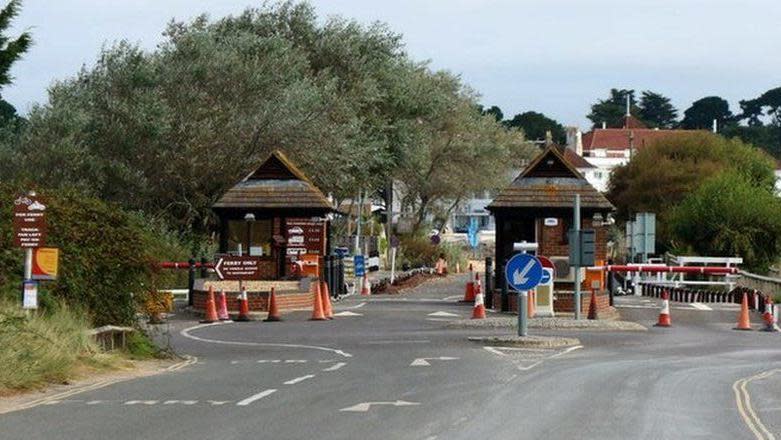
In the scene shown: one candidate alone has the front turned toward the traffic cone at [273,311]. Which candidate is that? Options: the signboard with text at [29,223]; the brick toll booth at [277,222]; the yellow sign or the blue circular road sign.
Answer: the brick toll booth

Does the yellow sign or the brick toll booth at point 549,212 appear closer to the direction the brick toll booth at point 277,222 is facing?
the yellow sign

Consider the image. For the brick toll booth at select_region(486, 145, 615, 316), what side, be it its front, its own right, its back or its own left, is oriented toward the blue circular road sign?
front

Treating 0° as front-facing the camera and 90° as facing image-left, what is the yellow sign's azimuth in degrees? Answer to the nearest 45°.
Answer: approximately 0°

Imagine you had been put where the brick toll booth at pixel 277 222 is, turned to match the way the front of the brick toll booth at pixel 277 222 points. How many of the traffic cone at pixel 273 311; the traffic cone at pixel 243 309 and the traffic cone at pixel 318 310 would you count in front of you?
3

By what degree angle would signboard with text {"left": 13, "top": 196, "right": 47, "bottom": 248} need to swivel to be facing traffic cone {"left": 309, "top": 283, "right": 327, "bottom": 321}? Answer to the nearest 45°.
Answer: approximately 135° to its left

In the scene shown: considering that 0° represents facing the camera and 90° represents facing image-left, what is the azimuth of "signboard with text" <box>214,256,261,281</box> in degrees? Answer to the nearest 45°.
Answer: approximately 0°

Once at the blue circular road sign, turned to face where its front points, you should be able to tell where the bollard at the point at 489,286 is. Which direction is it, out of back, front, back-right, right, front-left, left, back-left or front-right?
back

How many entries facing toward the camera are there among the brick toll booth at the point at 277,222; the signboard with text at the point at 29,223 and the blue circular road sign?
3

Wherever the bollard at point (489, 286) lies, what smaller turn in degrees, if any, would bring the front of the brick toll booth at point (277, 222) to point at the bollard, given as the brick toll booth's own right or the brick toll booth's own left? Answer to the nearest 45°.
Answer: approximately 45° to the brick toll booth's own left

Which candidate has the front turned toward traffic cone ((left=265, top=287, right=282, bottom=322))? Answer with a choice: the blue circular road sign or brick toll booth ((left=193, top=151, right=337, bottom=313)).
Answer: the brick toll booth

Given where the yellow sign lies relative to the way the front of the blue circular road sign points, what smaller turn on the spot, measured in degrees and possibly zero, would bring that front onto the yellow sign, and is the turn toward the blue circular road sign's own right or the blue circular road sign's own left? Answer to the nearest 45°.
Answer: approximately 45° to the blue circular road sign's own right

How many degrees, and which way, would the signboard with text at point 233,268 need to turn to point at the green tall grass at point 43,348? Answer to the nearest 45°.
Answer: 0° — it already faces it

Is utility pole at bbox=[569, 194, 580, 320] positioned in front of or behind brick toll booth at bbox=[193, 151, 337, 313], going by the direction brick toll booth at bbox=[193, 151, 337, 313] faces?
in front
